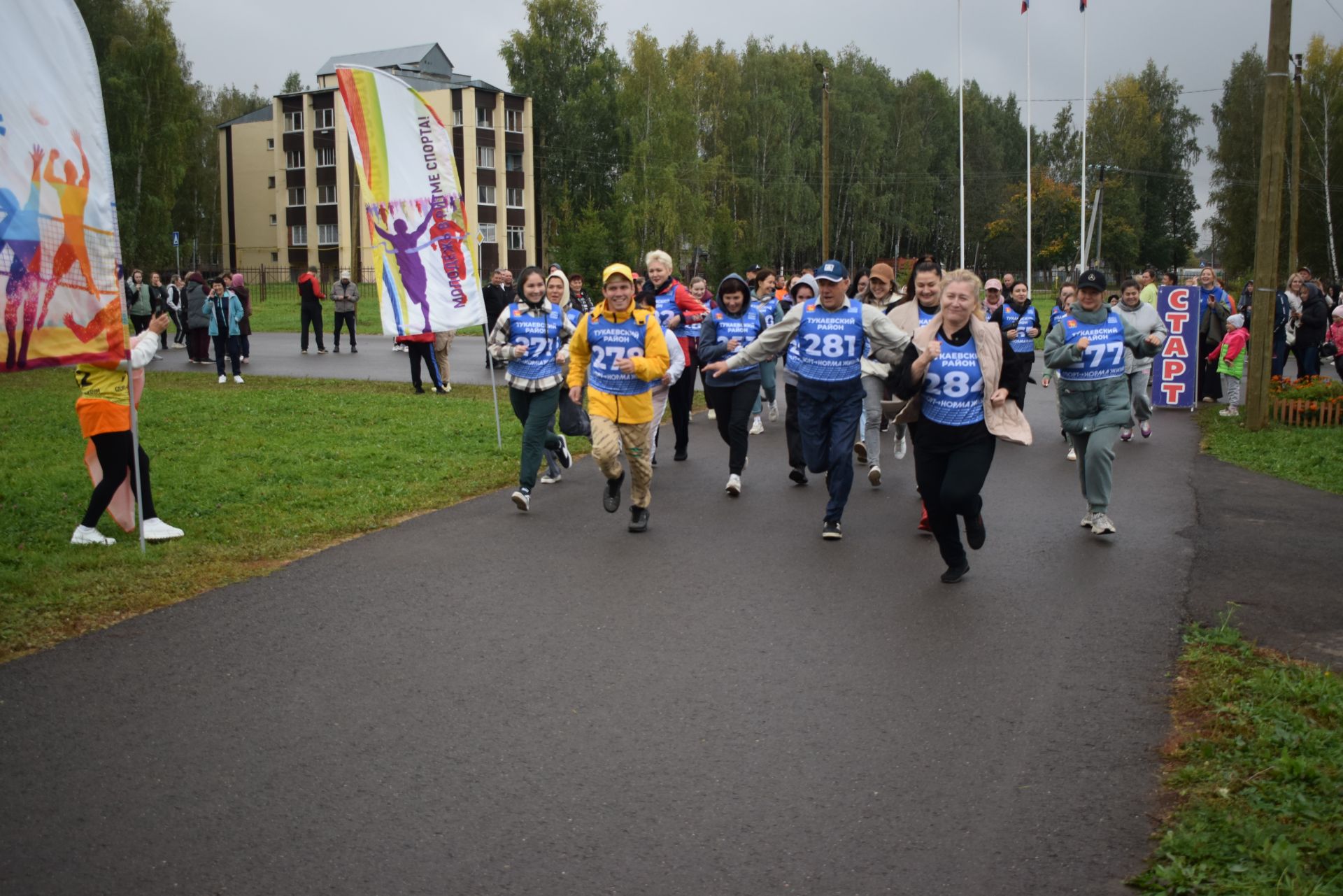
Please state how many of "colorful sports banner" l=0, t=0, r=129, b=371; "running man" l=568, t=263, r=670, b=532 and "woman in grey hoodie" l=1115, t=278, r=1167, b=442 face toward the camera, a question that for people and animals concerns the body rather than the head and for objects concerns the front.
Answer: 3

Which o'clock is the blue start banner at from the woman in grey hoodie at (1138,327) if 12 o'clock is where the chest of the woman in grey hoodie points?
The blue start banner is roughly at 6 o'clock from the woman in grey hoodie.

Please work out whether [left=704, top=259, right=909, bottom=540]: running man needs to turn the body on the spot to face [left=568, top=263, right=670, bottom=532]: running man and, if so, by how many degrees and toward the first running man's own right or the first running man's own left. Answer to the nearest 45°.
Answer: approximately 90° to the first running man's own right

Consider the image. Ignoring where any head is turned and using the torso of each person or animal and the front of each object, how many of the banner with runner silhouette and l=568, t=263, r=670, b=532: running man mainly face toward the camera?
2

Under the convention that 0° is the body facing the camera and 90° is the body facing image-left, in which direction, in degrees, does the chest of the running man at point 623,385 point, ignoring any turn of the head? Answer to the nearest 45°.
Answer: approximately 0°

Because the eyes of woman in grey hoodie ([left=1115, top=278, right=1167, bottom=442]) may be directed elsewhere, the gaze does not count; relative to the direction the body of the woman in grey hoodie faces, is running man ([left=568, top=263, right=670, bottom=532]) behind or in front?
in front

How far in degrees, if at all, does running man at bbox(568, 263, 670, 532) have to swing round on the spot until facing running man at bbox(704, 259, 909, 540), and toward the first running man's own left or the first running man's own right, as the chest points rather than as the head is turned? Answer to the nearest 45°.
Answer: approximately 90° to the first running man's own left

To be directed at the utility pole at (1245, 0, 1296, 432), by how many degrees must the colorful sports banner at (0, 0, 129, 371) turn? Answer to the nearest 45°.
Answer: approximately 90° to its left

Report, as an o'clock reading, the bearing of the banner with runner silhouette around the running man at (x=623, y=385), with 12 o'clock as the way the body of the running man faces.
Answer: The banner with runner silhouette is roughly at 5 o'clock from the running man.

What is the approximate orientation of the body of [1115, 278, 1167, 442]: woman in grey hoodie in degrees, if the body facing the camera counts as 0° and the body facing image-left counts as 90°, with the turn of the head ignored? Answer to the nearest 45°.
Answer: approximately 0°

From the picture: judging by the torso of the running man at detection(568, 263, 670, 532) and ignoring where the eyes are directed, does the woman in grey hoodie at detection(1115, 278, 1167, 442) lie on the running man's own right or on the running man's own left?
on the running man's own left
